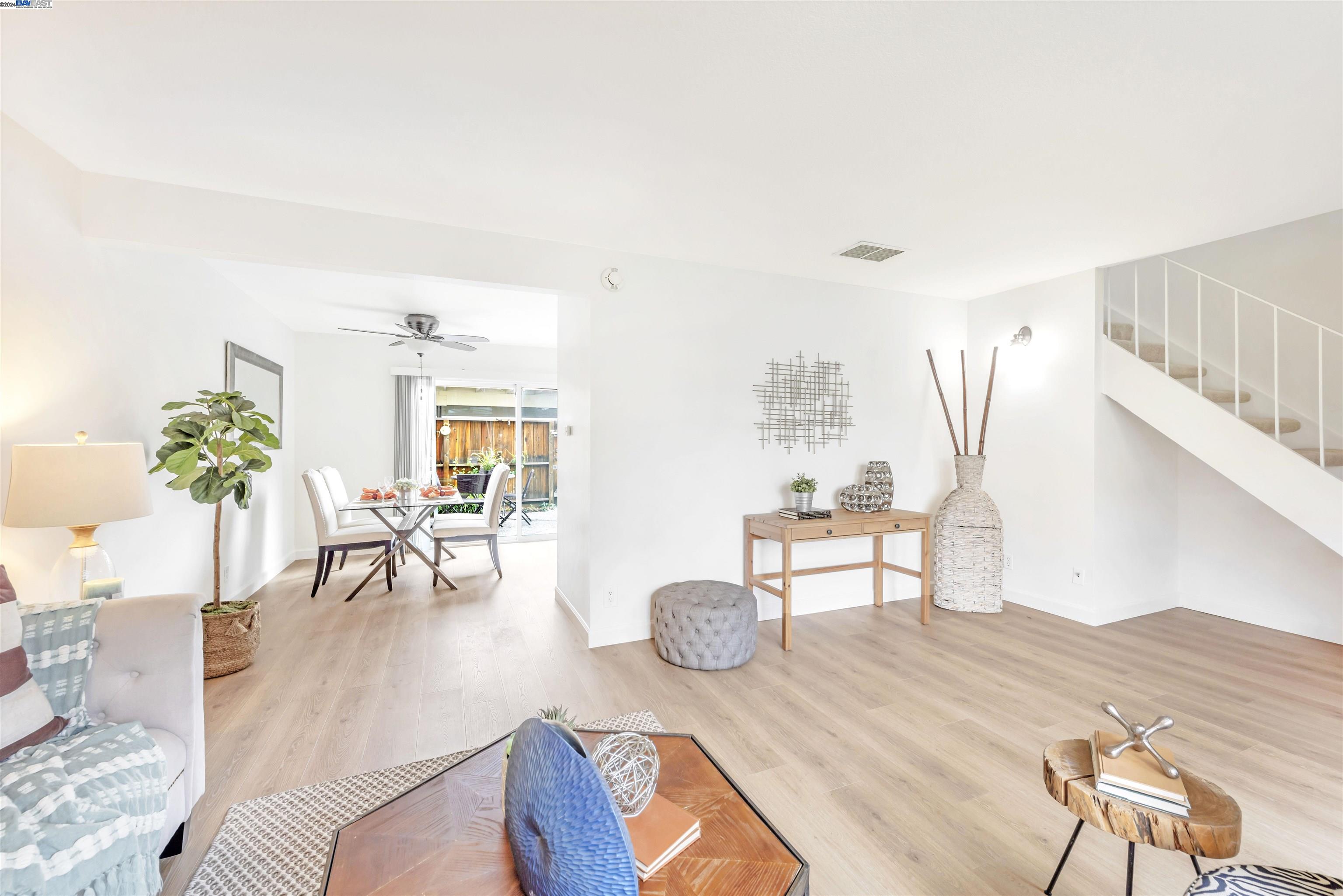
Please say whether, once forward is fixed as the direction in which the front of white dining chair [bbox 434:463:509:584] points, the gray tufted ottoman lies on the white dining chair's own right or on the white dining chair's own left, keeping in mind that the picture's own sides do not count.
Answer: on the white dining chair's own left

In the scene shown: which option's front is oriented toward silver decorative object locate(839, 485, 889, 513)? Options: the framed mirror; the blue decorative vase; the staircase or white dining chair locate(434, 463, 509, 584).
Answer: the framed mirror

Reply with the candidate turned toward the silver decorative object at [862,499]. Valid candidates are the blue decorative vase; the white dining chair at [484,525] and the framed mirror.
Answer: the framed mirror

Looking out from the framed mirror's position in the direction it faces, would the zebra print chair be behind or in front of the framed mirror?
in front

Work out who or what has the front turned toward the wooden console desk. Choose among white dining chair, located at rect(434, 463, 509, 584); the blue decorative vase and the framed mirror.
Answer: the framed mirror

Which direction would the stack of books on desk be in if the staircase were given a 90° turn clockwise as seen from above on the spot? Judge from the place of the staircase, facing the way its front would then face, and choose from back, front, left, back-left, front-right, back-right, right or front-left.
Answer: front

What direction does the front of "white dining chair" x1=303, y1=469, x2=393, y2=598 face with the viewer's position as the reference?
facing to the right of the viewer

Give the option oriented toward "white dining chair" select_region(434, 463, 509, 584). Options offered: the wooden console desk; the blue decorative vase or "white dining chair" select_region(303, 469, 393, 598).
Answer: "white dining chair" select_region(303, 469, 393, 598)

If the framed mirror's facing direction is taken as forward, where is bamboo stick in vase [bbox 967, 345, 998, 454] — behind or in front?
in front

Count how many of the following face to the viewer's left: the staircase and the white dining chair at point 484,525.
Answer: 1

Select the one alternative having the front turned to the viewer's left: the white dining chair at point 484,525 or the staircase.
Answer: the white dining chair

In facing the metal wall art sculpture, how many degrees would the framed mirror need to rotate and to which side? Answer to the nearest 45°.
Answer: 0° — it already faces it

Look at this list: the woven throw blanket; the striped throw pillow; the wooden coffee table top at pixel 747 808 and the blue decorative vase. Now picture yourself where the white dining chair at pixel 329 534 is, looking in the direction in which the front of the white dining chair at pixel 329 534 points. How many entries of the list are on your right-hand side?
4
